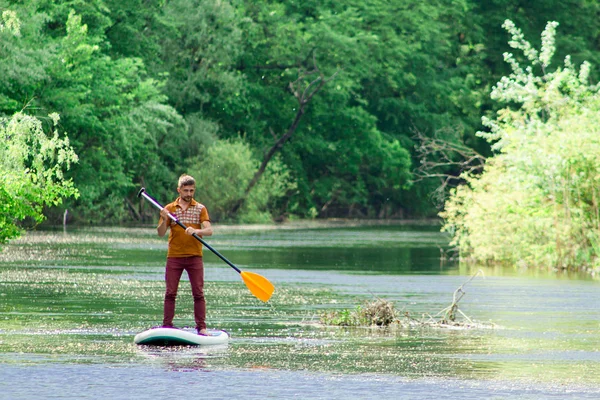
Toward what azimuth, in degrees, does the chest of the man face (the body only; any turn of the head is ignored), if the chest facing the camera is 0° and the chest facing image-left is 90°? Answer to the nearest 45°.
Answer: approximately 0°

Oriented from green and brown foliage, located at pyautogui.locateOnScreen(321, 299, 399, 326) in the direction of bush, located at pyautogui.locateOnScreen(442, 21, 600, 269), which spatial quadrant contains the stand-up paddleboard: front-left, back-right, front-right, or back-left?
back-left

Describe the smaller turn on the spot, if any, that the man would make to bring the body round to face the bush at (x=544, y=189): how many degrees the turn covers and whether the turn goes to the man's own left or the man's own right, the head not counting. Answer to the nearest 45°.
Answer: approximately 135° to the man's own left

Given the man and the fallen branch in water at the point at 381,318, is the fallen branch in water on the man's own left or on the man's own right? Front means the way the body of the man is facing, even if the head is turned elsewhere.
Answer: on the man's own left

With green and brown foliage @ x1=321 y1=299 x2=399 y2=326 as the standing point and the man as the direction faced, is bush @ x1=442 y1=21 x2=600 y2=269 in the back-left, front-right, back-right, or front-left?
back-right

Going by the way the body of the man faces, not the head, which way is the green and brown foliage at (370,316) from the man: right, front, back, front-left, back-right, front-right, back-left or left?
back-left
